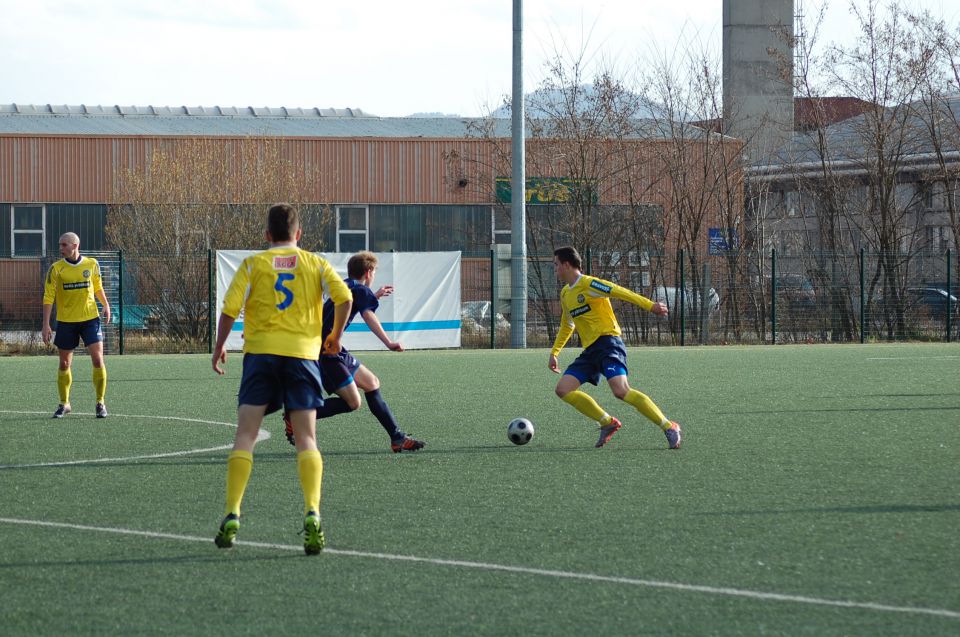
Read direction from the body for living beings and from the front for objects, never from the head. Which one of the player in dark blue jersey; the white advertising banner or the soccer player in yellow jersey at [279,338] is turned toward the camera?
the white advertising banner

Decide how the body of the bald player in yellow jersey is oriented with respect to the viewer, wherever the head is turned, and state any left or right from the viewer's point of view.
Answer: facing the viewer

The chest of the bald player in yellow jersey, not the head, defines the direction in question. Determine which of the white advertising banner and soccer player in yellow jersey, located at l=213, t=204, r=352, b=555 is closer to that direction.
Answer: the soccer player in yellow jersey

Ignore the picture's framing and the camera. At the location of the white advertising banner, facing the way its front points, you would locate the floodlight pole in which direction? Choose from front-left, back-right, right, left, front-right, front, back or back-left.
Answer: left

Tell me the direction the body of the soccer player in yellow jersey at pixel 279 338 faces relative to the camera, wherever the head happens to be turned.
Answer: away from the camera

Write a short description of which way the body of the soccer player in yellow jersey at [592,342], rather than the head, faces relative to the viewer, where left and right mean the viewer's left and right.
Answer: facing the viewer and to the left of the viewer

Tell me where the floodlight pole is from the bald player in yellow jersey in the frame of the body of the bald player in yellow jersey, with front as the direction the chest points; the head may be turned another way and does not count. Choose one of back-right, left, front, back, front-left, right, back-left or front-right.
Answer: back-left

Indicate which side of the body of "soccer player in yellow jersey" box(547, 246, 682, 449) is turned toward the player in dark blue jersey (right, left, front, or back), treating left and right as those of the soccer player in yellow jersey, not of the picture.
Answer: front

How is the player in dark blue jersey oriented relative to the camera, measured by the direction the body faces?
to the viewer's right

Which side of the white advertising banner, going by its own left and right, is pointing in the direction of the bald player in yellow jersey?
front

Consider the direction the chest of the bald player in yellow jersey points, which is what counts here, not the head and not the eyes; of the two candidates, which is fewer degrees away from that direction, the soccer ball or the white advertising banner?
the soccer ball

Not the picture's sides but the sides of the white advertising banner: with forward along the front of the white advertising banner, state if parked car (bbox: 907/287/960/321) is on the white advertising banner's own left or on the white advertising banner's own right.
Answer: on the white advertising banner's own left

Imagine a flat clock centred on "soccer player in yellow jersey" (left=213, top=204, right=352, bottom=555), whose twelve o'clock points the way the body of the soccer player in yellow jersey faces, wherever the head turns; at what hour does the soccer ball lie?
The soccer ball is roughly at 1 o'clock from the soccer player in yellow jersey.

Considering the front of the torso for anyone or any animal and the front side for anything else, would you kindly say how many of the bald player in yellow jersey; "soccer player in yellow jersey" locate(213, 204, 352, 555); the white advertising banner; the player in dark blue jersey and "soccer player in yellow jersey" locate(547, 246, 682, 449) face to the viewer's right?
1

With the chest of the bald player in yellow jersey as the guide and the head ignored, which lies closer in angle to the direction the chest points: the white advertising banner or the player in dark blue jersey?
the player in dark blue jersey

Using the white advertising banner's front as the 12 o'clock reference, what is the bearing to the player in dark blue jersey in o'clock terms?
The player in dark blue jersey is roughly at 12 o'clock from the white advertising banner.

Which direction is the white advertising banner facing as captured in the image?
toward the camera
